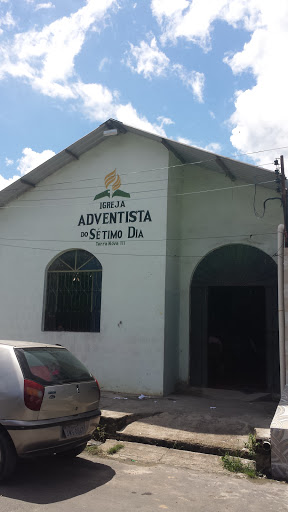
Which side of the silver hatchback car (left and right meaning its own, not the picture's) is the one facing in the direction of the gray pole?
right

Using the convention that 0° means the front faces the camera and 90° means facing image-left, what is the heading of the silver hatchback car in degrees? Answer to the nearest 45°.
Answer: approximately 135°
